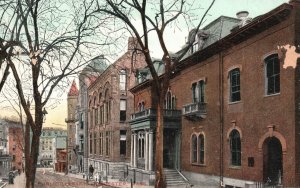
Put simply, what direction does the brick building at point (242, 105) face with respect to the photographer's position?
facing the viewer and to the left of the viewer
